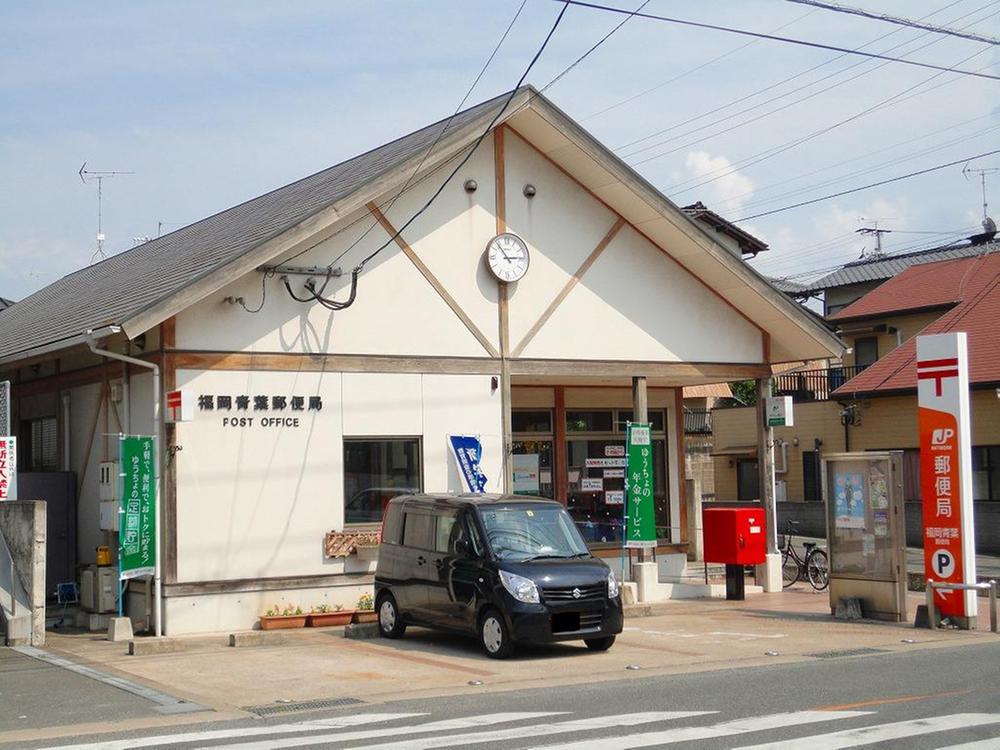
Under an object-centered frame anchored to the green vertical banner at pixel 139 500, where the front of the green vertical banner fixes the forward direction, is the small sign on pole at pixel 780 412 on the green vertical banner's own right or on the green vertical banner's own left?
on the green vertical banner's own left

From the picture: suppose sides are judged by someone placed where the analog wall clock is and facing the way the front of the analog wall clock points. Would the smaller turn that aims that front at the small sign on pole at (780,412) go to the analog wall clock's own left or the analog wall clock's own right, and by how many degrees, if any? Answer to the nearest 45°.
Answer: approximately 135° to the analog wall clock's own left

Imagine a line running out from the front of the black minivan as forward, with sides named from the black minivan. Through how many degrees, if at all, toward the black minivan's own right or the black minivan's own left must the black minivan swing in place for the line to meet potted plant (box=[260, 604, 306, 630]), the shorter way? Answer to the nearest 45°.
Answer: approximately 180°

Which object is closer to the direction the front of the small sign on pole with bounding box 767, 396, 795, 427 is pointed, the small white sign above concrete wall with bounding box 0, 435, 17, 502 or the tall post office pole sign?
the tall post office pole sign

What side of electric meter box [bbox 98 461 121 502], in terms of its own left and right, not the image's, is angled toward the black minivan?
left

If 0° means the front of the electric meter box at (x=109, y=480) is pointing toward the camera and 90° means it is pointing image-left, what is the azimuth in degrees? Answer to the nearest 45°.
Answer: approximately 45°
